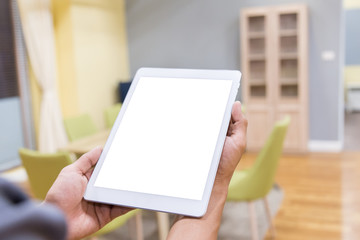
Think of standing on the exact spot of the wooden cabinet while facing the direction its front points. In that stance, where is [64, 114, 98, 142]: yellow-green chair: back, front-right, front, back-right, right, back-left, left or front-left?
front-right

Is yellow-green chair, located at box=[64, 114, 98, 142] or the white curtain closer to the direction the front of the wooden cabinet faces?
the yellow-green chair

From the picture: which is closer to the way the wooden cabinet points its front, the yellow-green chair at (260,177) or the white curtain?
the yellow-green chair

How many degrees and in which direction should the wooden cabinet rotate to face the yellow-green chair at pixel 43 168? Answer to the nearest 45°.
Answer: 0° — it already faces it

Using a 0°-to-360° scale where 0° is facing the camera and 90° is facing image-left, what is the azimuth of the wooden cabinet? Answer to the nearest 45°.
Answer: approximately 0°

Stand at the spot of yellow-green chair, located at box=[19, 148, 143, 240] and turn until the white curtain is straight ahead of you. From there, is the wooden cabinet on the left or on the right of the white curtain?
right

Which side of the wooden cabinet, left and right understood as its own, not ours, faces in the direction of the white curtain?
right

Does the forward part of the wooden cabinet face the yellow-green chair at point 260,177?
yes
